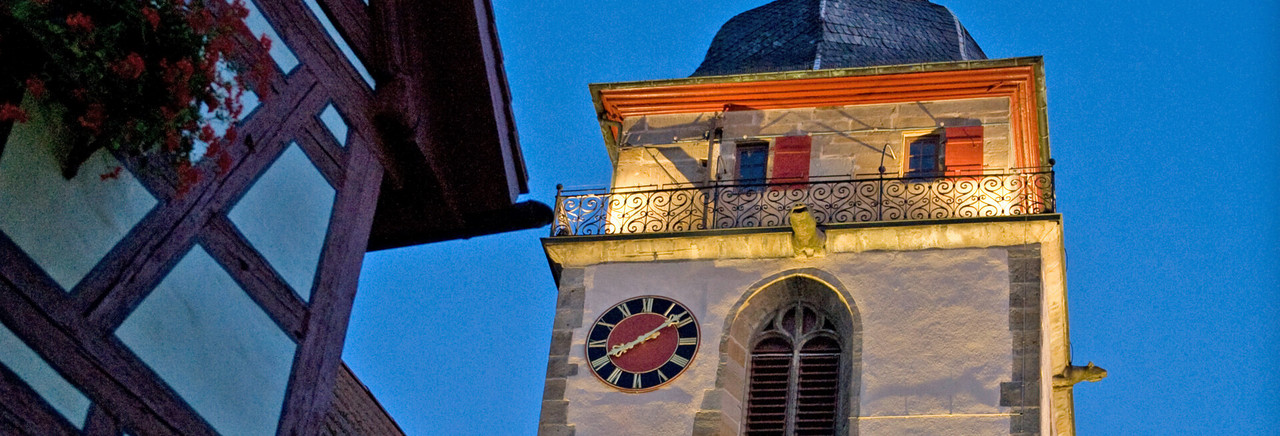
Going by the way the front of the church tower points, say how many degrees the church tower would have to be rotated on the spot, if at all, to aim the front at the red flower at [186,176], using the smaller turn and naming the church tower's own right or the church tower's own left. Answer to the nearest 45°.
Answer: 0° — it already faces it

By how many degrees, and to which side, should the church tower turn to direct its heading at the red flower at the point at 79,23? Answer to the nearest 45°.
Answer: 0° — it already faces it

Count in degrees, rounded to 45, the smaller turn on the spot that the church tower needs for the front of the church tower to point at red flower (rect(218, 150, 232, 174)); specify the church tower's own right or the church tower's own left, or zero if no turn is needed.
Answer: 0° — it already faces it

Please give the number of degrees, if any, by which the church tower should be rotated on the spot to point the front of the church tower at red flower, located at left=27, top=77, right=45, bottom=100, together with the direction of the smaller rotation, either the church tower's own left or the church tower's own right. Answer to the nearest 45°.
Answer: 0° — it already faces it

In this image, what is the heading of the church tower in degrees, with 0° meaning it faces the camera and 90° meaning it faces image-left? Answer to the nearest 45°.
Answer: approximately 0°

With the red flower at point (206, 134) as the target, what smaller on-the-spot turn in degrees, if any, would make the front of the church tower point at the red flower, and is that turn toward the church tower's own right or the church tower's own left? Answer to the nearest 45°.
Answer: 0° — it already faces it
